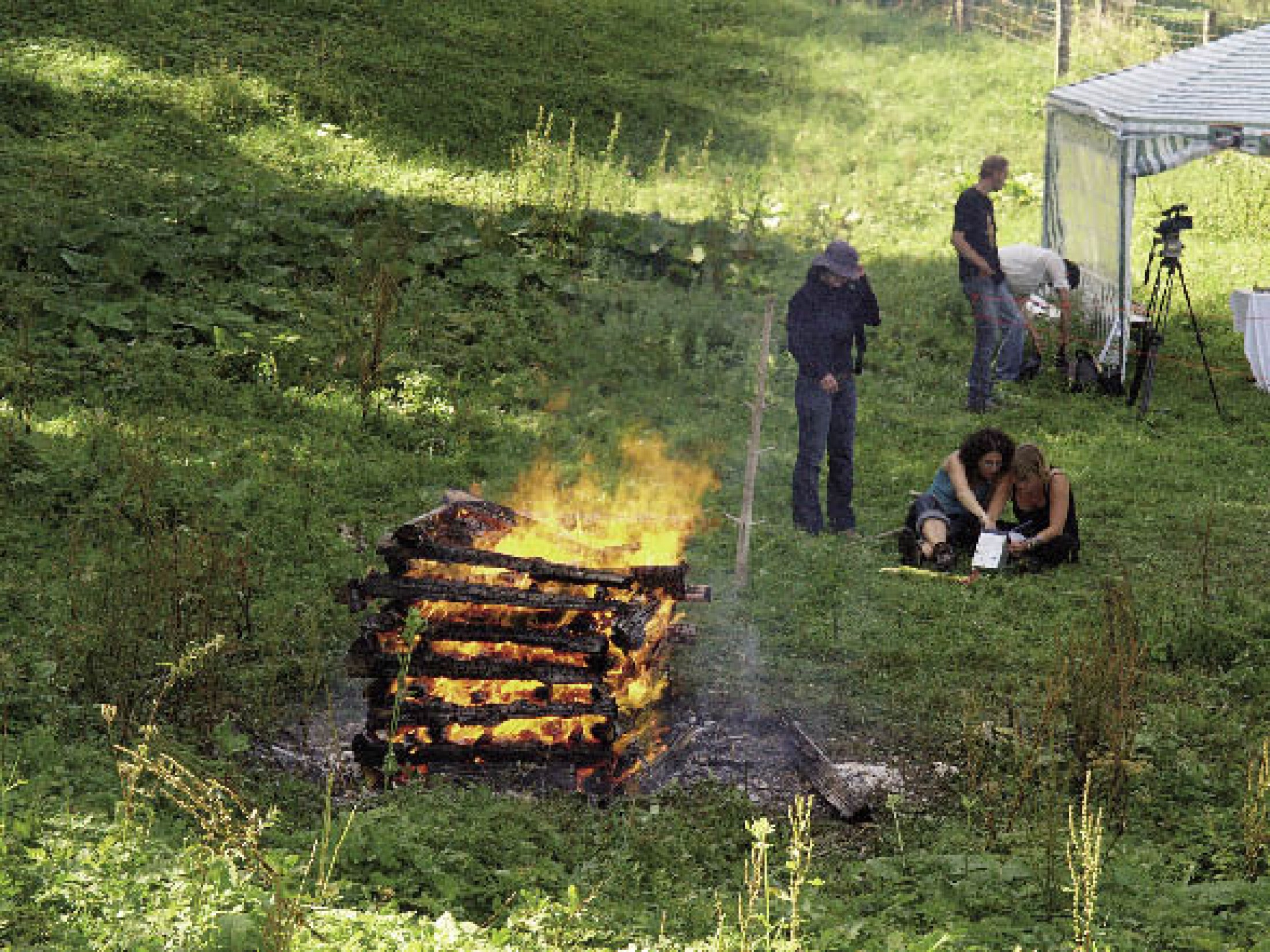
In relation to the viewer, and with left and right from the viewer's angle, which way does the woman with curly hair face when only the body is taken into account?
facing the viewer and to the right of the viewer

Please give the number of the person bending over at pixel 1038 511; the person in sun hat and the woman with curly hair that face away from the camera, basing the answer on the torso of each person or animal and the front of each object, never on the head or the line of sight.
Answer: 0

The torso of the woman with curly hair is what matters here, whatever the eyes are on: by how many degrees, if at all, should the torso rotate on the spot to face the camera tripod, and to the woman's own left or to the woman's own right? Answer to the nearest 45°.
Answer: approximately 135° to the woman's own left

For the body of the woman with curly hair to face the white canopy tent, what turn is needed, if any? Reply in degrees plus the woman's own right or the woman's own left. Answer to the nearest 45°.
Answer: approximately 135° to the woman's own left

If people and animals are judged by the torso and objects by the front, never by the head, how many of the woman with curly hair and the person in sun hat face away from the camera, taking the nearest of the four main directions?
0

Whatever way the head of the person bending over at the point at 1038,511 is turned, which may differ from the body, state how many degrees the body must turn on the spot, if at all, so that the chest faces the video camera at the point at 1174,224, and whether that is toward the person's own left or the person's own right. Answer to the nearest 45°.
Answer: approximately 135° to the person's own right

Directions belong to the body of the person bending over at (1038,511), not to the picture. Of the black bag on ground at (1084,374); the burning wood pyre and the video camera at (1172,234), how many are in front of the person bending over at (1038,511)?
1

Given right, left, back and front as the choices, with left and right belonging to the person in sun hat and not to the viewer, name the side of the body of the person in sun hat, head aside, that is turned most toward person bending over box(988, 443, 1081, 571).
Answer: left

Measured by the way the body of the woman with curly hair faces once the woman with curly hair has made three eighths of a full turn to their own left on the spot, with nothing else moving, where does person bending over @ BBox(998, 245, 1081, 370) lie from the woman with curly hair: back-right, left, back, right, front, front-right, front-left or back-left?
front

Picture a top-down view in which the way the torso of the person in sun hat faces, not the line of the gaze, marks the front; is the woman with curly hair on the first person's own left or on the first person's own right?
on the first person's own left

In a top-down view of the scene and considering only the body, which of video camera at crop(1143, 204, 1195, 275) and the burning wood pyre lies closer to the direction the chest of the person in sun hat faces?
the burning wood pyre

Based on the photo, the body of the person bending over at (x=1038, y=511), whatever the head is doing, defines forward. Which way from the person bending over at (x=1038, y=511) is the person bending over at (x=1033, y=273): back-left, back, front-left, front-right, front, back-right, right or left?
back-right

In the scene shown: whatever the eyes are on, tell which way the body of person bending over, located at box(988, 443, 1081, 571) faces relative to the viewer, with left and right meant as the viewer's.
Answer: facing the viewer and to the left of the viewer

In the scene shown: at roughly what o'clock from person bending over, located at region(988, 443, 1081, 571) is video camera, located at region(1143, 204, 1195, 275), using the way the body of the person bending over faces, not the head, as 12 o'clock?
The video camera is roughly at 5 o'clock from the person bending over.

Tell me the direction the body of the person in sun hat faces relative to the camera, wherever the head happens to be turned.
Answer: toward the camera
